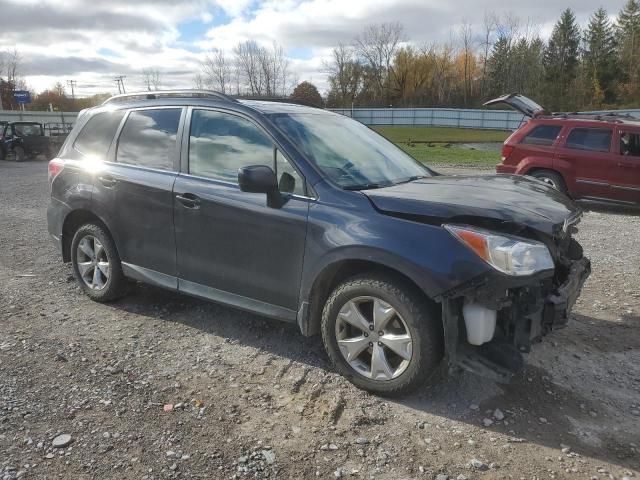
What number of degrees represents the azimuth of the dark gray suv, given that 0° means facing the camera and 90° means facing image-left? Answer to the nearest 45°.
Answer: approximately 315°

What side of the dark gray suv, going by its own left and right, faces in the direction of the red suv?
left
